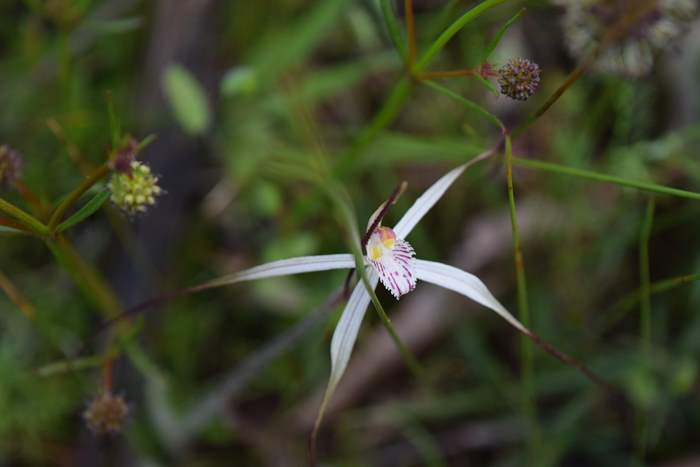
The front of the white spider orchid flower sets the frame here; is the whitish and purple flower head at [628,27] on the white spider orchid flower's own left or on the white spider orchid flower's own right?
on the white spider orchid flower's own left

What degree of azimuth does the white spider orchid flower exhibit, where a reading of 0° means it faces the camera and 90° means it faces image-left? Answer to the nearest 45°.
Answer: approximately 0°
